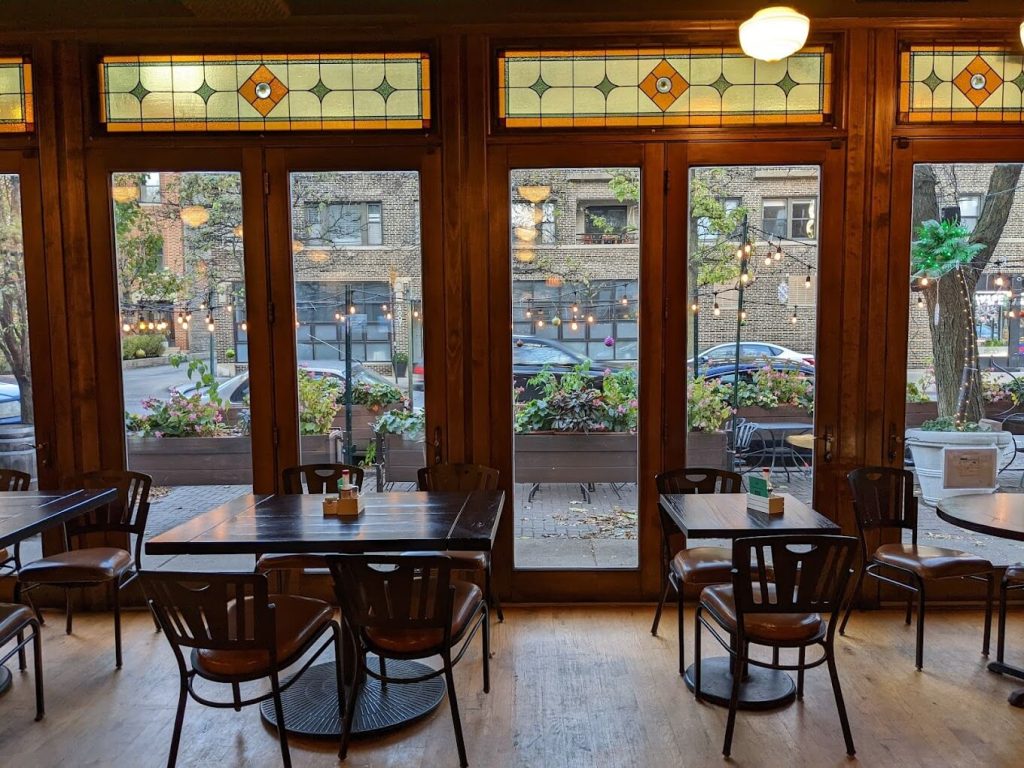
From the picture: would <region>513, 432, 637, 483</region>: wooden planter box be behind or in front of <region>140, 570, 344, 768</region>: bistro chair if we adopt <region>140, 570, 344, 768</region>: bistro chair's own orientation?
in front

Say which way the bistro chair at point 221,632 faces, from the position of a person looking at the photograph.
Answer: facing away from the viewer and to the right of the viewer

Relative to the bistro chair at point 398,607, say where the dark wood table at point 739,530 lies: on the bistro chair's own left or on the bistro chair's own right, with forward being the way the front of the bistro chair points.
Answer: on the bistro chair's own right

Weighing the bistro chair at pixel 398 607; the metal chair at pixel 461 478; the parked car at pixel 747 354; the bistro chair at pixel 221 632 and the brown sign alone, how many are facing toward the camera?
2

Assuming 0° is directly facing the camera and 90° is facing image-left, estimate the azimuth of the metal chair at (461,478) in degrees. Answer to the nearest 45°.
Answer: approximately 0°

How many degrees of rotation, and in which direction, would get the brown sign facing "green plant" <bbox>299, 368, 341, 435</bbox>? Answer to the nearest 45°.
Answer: approximately 45° to its right

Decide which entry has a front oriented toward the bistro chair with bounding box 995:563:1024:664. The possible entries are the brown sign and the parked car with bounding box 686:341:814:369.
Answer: the brown sign

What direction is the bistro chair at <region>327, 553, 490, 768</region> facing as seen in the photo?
away from the camera

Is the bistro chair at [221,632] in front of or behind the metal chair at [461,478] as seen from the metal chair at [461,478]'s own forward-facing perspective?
in front

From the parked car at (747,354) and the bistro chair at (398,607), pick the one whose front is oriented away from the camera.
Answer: the bistro chair
